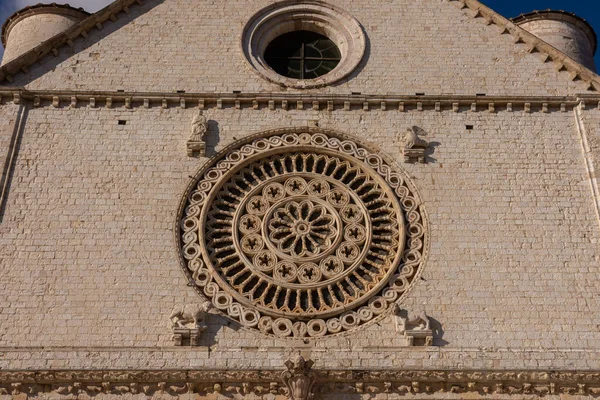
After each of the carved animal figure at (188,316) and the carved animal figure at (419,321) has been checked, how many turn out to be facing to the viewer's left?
1
